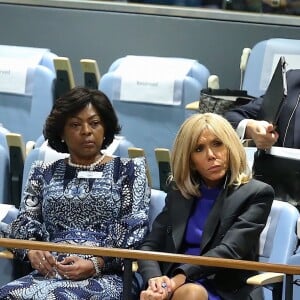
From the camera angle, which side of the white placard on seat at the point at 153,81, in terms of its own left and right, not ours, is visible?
front

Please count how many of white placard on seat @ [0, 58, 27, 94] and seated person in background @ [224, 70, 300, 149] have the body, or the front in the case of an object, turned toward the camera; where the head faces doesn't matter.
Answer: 2

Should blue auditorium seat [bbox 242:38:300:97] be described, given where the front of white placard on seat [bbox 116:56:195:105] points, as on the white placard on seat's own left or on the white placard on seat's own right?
on the white placard on seat's own left

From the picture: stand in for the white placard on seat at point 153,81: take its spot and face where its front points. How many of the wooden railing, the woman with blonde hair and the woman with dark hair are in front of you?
3

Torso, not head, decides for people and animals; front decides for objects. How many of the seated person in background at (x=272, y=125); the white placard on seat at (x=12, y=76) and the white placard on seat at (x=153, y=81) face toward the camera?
3

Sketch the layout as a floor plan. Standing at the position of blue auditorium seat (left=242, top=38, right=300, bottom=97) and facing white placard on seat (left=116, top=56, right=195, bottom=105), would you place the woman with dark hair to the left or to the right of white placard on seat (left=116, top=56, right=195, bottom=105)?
left

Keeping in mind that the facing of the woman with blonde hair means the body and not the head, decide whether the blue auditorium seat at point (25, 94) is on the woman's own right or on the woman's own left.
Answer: on the woman's own right

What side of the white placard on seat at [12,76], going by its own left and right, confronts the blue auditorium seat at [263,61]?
left

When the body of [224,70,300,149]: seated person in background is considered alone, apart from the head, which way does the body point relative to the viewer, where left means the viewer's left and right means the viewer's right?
facing the viewer

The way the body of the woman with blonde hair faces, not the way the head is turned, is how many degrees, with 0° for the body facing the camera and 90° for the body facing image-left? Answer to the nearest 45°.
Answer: approximately 45°

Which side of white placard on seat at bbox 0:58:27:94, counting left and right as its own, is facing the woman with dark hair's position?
front

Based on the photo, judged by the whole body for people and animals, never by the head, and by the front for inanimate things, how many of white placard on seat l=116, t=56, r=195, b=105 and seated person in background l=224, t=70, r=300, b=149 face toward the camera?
2

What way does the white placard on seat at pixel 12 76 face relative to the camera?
toward the camera
